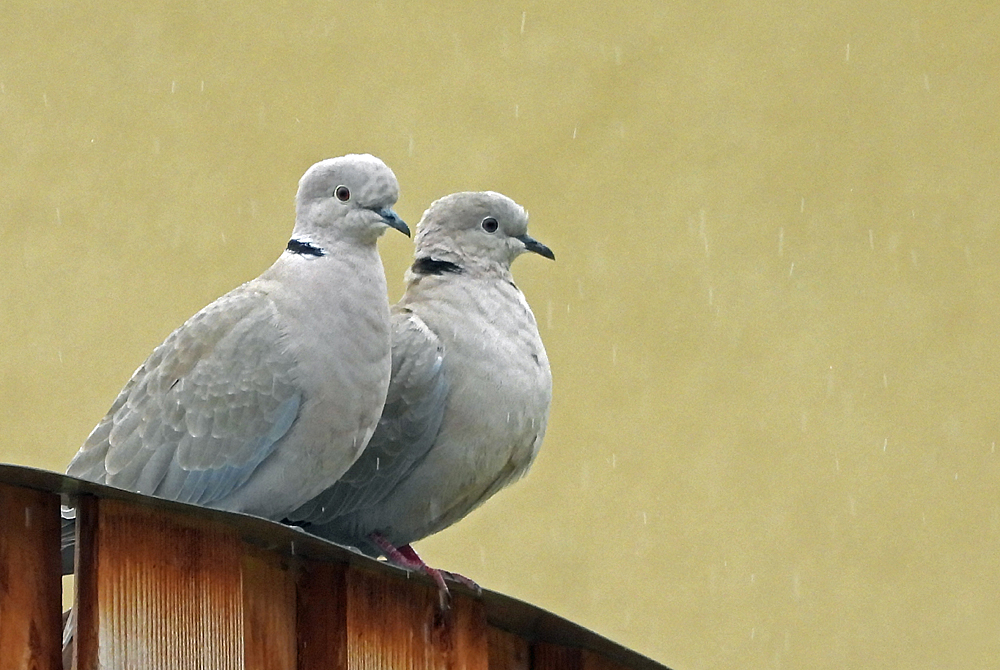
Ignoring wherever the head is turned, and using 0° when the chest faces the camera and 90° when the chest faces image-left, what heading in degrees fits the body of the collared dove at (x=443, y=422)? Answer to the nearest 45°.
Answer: approximately 315°

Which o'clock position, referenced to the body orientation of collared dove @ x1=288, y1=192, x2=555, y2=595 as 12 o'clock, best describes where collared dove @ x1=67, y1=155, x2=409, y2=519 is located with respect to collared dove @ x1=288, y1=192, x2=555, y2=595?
collared dove @ x1=67, y1=155, x2=409, y2=519 is roughly at 3 o'clock from collared dove @ x1=288, y1=192, x2=555, y2=595.
